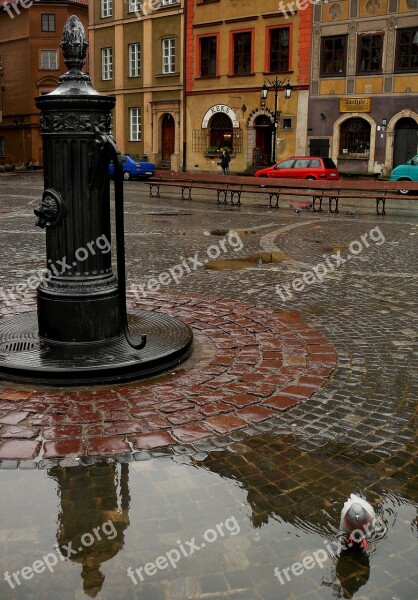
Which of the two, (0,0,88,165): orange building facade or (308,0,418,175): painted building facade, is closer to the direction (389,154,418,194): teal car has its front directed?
the orange building facade

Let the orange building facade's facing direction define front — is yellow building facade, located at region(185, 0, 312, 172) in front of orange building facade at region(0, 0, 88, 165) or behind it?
in front

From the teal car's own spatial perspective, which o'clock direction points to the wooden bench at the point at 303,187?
The wooden bench is roughly at 10 o'clock from the teal car.

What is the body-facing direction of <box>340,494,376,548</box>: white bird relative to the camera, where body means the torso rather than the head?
toward the camera

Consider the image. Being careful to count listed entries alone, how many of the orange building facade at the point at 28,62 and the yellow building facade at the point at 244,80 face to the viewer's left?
0

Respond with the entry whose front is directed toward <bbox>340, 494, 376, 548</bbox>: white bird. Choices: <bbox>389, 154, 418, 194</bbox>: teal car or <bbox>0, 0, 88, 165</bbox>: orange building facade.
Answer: the orange building facade

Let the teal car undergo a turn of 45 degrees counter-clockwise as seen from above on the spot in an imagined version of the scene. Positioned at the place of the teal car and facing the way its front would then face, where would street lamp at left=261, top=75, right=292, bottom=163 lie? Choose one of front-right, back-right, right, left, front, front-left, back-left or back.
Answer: right

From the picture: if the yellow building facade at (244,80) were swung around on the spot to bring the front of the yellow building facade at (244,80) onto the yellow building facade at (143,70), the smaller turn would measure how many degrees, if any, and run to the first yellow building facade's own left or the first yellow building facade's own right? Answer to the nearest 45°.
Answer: approximately 135° to the first yellow building facade's own right

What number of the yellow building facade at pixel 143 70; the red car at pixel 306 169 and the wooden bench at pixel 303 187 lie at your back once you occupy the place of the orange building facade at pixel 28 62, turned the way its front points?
0

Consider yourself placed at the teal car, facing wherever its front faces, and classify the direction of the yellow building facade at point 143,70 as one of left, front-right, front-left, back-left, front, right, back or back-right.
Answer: front-right

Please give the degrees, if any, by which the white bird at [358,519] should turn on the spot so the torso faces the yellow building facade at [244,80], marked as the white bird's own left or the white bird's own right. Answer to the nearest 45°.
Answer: approximately 180°

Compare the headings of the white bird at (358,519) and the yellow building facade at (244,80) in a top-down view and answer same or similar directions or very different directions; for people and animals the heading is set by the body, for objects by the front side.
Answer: same or similar directions

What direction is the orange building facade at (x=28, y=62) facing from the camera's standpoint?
toward the camera

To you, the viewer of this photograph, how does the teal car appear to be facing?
facing to the left of the viewer

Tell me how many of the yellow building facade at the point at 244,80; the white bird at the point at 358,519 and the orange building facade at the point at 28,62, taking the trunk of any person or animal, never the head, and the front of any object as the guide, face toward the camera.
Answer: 3

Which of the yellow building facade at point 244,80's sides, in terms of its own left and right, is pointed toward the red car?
front

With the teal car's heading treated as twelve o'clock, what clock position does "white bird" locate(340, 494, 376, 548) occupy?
The white bird is roughly at 9 o'clock from the teal car.
